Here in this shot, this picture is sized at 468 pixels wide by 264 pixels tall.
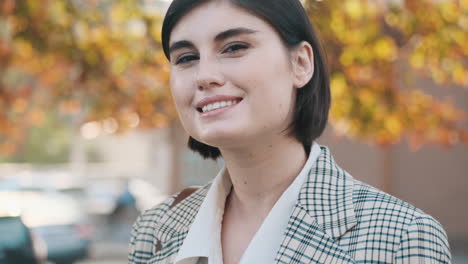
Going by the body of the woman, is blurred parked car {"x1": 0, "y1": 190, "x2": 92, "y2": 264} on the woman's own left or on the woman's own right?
on the woman's own right

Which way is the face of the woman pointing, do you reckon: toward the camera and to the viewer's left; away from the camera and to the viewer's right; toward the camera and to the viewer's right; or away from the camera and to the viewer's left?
toward the camera and to the viewer's left

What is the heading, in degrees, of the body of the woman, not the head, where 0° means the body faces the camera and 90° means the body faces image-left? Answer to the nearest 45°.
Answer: approximately 45°

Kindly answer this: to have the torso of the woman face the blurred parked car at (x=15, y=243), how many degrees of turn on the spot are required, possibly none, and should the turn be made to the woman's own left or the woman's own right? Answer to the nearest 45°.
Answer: approximately 90° to the woman's own right
